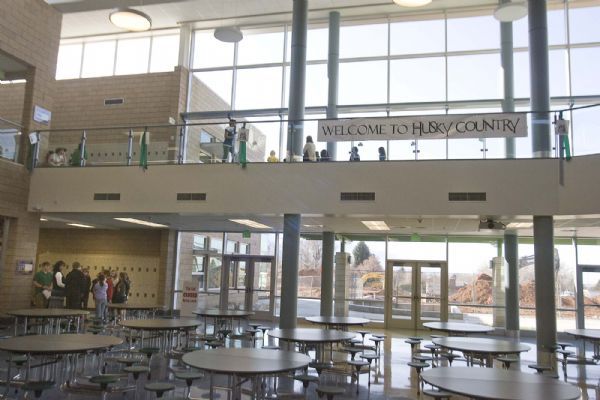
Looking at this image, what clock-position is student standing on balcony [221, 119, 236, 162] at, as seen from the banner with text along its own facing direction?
The student standing on balcony is roughly at 3 o'clock from the banner with text.

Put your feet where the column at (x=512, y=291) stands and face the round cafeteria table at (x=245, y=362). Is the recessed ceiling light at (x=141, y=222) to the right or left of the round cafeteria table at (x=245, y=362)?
right

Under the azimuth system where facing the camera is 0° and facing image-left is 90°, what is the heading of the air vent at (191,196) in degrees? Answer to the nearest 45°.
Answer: approximately 0°

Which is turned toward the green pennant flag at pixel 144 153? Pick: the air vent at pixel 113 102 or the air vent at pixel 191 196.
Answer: the air vent at pixel 113 102

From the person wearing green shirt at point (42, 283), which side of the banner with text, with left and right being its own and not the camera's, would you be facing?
right

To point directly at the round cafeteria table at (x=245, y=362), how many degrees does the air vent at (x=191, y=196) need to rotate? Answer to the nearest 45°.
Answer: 0° — it already faces it

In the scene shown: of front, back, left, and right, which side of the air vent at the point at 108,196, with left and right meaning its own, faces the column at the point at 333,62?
left

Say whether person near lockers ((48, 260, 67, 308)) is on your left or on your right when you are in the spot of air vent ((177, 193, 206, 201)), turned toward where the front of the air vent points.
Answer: on your right
